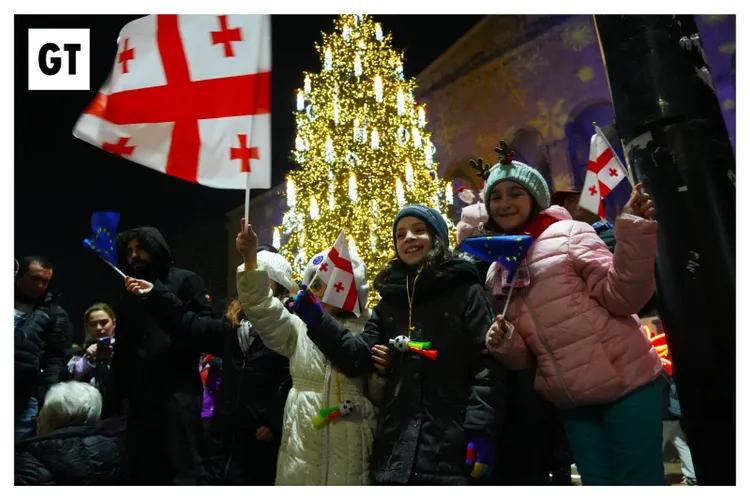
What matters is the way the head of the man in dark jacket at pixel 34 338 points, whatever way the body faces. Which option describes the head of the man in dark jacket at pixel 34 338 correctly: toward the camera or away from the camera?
toward the camera

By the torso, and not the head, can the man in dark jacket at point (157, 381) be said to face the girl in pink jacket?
no

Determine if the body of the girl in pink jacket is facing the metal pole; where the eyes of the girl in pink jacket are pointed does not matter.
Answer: no

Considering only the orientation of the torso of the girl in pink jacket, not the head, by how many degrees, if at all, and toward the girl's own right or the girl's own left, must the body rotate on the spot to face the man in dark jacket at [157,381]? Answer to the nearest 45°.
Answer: approximately 45° to the girl's own right

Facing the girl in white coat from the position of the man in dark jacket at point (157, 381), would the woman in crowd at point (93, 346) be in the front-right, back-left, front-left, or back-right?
back-left

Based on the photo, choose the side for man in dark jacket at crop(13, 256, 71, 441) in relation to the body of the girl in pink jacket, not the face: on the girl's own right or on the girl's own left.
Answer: on the girl's own right

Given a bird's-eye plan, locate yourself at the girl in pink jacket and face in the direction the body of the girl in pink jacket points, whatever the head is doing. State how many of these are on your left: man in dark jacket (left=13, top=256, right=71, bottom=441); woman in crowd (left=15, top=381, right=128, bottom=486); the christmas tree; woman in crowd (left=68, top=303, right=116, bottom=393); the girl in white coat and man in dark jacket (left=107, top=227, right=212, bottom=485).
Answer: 0

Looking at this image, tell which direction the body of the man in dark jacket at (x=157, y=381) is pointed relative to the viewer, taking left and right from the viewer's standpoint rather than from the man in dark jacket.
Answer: facing the viewer and to the left of the viewer

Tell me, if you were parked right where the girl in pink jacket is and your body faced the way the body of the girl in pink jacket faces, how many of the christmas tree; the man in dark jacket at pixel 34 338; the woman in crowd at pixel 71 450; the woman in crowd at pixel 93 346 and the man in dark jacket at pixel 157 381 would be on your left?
0

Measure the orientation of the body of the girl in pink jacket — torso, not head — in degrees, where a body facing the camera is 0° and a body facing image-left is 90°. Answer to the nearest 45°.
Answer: approximately 45°
